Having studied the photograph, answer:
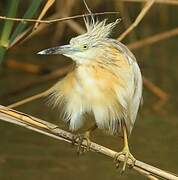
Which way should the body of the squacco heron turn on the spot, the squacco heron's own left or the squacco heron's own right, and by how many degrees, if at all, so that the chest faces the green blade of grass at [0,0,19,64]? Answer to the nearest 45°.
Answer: approximately 45° to the squacco heron's own right

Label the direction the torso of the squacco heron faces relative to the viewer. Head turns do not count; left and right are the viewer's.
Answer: facing the viewer and to the left of the viewer
